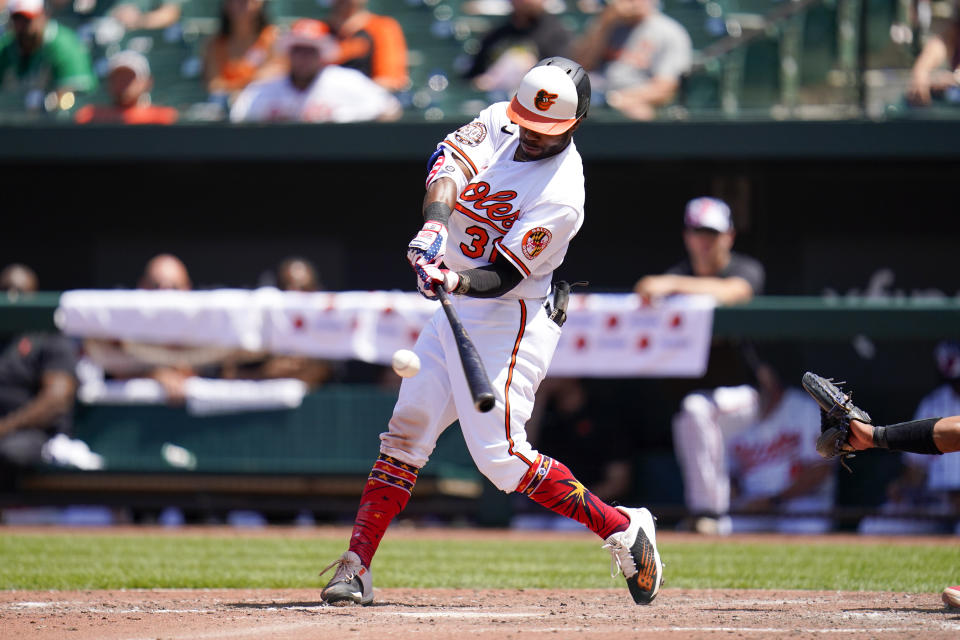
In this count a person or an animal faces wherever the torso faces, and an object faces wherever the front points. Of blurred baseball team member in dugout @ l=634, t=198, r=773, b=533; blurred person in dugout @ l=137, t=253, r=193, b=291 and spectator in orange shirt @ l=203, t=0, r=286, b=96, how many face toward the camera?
3

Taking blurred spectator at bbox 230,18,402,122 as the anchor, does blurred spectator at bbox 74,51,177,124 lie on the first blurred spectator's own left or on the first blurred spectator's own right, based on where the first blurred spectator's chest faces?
on the first blurred spectator's own right

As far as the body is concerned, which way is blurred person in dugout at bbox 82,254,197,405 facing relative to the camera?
toward the camera

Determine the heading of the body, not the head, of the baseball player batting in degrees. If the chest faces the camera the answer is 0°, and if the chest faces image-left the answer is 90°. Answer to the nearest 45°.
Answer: approximately 45°

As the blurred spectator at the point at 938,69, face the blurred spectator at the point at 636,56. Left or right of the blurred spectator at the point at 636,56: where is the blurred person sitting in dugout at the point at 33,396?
left

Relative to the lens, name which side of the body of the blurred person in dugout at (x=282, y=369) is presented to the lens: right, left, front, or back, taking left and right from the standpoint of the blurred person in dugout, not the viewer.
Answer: front

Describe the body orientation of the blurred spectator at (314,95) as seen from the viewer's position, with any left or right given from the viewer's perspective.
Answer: facing the viewer

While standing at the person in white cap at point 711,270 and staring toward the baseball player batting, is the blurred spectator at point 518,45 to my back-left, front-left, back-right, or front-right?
back-right

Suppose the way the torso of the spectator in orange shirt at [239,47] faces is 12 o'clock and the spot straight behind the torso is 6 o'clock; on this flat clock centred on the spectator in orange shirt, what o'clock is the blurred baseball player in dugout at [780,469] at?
The blurred baseball player in dugout is roughly at 11 o'clock from the spectator in orange shirt.

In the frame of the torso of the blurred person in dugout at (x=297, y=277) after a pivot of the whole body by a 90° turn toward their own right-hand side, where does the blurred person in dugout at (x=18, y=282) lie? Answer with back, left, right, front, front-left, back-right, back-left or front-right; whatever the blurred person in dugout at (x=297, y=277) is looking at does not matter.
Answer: front

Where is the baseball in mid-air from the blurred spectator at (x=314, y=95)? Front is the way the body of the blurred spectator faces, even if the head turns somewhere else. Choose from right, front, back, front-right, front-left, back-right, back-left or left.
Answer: front

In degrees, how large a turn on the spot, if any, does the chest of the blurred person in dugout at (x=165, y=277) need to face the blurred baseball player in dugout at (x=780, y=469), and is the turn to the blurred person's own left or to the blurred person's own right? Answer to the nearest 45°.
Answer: approximately 45° to the blurred person's own left

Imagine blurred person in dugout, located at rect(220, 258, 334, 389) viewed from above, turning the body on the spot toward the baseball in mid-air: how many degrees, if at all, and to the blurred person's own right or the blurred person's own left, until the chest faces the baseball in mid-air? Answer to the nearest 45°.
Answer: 0° — they already face it

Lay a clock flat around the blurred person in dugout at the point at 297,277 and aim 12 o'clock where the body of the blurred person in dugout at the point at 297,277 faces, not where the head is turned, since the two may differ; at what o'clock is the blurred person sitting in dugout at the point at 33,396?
the blurred person sitting in dugout at the point at 33,396 is roughly at 2 o'clock from the blurred person in dugout at the point at 297,277.
